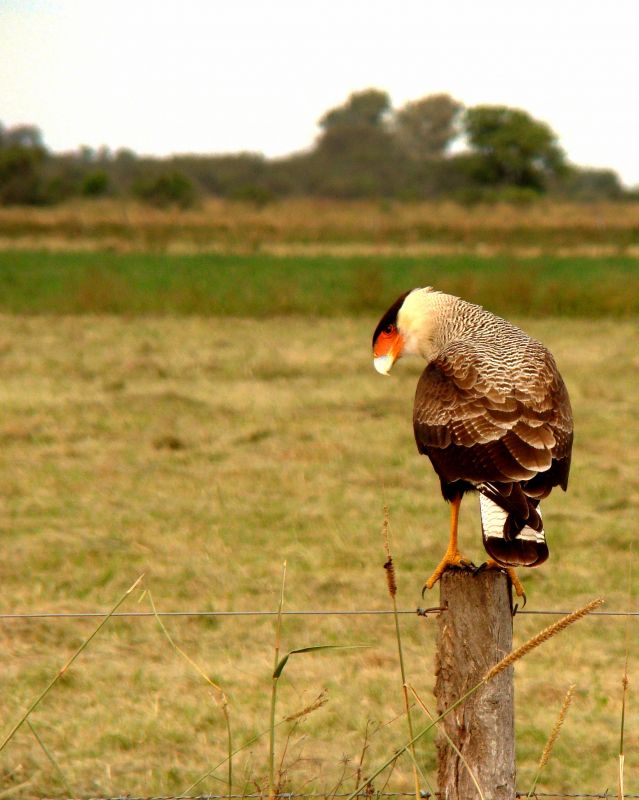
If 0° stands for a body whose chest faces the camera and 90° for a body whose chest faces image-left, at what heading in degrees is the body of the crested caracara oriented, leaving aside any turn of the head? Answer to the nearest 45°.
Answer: approximately 135°
